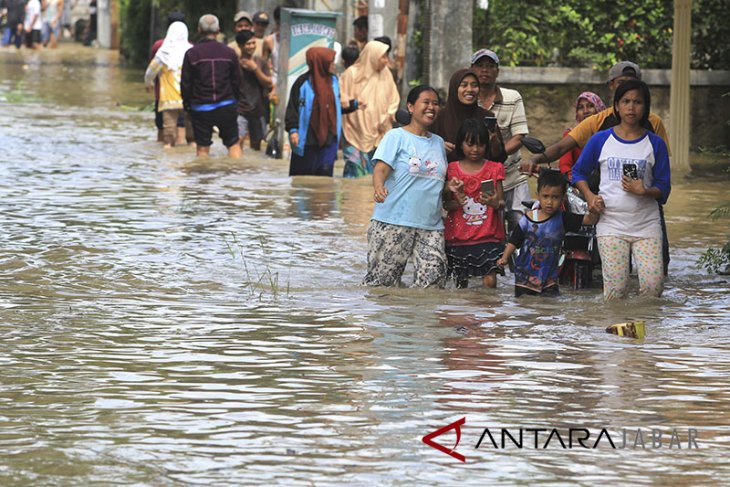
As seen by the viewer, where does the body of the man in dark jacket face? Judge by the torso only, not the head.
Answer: away from the camera

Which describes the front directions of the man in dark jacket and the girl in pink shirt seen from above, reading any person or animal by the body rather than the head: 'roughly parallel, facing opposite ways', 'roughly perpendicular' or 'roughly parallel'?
roughly parallel, facing opposite ways

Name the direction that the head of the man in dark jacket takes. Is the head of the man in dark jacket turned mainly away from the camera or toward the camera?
away from the camera

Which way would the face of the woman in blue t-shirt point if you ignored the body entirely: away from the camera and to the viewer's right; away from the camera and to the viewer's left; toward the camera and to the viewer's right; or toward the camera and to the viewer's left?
toward the camera and to the viewer's right

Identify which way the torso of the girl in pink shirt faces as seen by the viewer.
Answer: toward the camera

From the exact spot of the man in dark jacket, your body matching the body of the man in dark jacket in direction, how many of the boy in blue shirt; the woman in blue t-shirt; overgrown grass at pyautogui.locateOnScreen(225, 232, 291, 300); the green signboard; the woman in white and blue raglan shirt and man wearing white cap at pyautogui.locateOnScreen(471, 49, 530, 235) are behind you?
5

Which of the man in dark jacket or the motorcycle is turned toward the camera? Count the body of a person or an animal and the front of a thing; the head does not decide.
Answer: the motorcycle

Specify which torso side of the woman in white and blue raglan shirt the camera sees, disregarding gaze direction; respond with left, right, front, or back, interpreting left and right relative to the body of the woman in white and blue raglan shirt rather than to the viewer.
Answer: front

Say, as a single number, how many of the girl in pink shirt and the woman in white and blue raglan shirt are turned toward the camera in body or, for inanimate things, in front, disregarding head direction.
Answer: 2

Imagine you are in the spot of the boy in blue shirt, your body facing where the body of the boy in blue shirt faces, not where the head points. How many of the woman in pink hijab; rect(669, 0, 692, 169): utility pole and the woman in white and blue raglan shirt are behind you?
2

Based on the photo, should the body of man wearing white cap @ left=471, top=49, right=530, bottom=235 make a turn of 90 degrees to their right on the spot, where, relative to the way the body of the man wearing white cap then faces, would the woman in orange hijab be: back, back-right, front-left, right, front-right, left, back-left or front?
right

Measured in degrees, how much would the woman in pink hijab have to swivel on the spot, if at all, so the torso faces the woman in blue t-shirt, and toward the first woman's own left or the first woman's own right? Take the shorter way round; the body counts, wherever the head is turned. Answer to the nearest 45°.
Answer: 0° — they already face them

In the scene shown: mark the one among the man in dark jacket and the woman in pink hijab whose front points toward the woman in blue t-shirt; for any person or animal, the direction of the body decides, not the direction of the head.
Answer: the woman in pink hijab

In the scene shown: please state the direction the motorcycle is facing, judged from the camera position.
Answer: facing the viewer

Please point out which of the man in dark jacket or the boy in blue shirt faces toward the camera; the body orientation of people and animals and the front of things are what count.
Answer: the boy in blue shirt

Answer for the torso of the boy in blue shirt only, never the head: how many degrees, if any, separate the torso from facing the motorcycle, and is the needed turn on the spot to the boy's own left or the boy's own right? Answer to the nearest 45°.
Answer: approximately 180°
